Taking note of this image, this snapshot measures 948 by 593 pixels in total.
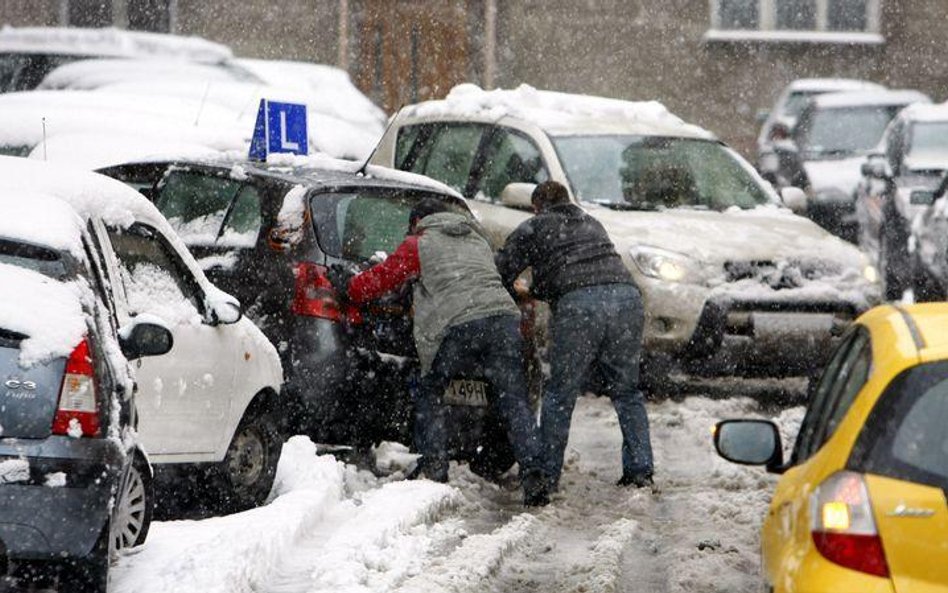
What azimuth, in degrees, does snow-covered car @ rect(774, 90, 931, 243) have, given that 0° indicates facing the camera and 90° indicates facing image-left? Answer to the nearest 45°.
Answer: approximately 315°

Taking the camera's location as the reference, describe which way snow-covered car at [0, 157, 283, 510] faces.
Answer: facing away from the viewer and to the right of the viewer

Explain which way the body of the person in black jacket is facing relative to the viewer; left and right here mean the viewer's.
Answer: facing away from the viewer and to the left of the viewer

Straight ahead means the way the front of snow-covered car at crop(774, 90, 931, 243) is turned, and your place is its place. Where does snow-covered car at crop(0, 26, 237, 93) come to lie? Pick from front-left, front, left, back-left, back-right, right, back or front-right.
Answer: right

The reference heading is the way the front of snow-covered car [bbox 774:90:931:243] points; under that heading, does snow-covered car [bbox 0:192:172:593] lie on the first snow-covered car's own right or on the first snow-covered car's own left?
on the first snow-covered car's own right

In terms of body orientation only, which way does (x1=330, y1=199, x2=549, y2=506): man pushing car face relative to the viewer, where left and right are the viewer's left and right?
facing away from the viewer and to the left of the viewer

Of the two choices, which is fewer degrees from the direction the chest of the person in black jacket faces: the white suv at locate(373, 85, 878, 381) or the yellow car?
the white suv

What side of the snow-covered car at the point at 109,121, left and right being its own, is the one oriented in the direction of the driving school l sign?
right

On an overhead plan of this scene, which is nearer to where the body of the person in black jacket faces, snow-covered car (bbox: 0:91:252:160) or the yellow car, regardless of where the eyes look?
the snow-covered car

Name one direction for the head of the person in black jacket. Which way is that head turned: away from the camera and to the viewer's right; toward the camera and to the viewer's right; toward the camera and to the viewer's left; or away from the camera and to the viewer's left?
away from the camera and to the viewer's left

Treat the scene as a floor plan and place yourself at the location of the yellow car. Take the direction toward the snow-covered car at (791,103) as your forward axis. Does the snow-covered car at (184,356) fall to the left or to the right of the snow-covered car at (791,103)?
left
